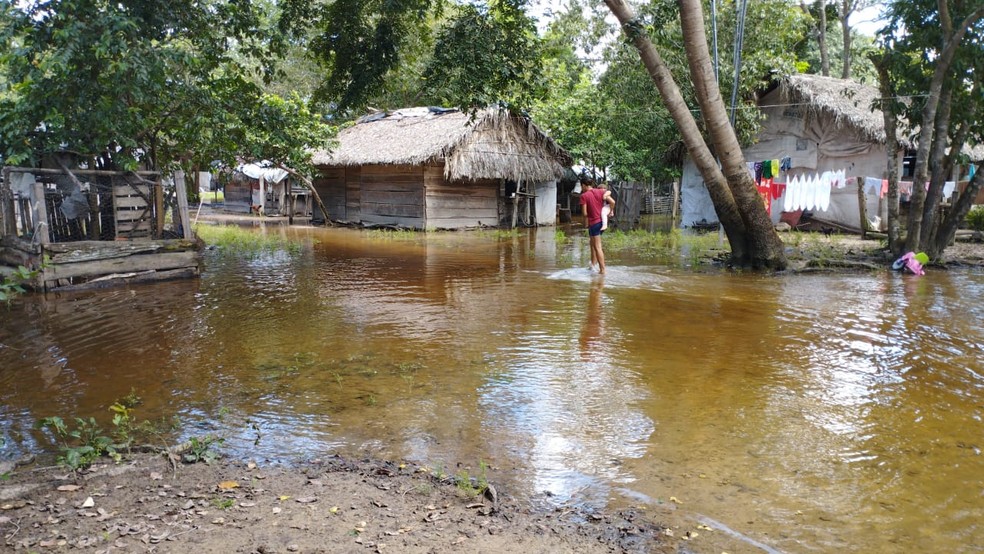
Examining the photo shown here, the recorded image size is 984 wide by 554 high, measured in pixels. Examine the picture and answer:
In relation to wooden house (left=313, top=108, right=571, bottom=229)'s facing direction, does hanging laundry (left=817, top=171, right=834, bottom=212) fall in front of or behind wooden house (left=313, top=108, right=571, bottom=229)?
in front

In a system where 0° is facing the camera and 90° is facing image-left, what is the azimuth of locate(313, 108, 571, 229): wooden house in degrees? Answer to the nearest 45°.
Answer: approximately 315°

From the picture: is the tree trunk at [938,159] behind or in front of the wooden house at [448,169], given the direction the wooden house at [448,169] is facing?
in front

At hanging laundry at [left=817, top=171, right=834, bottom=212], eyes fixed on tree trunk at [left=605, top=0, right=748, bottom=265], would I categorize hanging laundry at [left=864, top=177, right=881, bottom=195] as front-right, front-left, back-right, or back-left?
back-left

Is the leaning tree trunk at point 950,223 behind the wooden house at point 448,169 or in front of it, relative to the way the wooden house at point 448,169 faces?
in front

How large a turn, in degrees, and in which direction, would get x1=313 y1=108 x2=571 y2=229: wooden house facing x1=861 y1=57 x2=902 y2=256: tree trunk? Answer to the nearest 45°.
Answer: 0° — it already faces it

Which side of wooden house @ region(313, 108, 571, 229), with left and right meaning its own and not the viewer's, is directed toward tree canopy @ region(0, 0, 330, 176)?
right

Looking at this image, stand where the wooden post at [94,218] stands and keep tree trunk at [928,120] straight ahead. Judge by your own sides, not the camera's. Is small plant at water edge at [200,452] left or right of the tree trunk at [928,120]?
right
